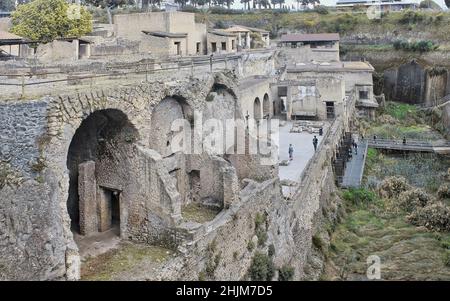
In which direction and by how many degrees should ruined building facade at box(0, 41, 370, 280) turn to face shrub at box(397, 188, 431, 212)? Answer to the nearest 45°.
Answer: approximately 90° to its left

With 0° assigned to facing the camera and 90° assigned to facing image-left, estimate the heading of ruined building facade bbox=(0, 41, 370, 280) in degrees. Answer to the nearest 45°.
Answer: approximately 315°

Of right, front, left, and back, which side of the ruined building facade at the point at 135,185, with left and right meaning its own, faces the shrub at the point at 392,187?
left

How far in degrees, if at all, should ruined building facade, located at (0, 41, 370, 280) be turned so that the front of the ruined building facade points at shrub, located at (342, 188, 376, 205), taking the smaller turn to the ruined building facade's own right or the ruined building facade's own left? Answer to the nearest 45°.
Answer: approximately 90° to the ruined building facade's own left

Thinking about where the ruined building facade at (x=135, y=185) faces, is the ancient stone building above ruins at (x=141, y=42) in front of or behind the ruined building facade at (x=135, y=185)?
behind
